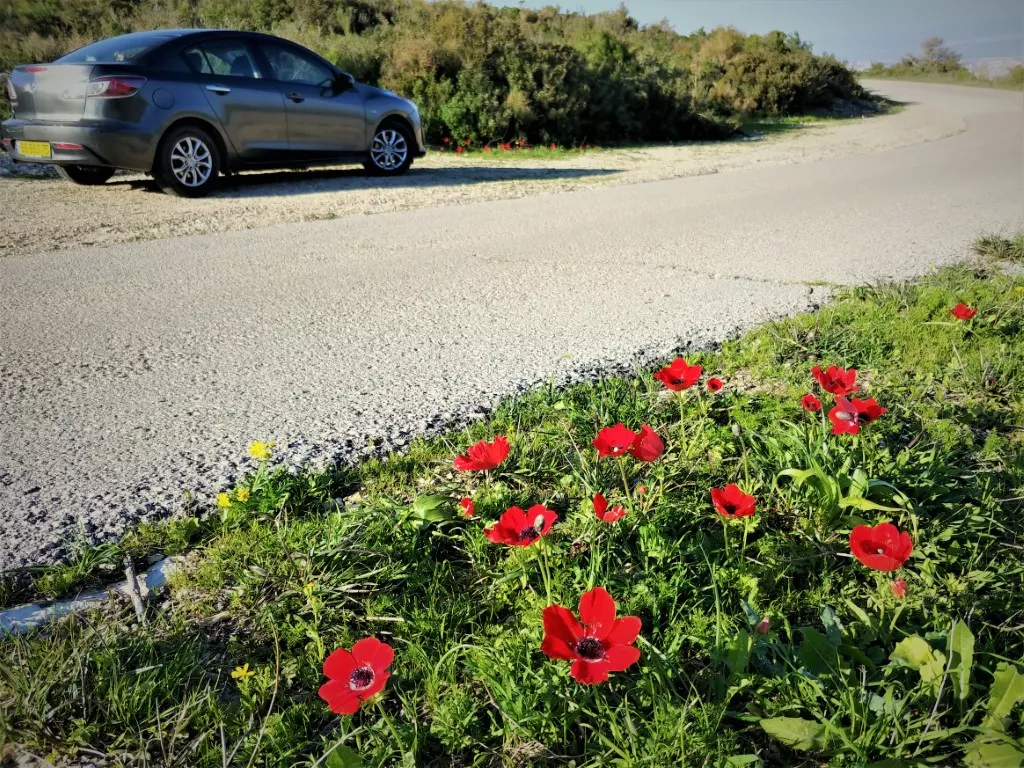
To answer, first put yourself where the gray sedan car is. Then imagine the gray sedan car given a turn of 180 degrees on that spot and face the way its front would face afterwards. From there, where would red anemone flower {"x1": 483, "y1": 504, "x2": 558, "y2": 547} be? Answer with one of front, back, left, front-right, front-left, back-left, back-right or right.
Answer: front-left

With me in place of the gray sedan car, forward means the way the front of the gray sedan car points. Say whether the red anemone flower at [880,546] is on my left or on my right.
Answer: on my right

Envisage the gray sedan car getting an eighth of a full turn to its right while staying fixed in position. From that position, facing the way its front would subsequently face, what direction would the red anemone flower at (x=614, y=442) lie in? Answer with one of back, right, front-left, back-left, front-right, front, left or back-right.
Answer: right

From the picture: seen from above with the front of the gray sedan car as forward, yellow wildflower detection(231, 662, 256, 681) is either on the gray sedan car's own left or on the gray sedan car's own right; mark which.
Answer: on the gray sedan car's own right

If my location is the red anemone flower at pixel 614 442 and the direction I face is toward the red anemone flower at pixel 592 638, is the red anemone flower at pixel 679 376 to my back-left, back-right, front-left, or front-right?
back-left

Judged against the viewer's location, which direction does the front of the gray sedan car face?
facing away from the viewer and to the right of the viewer

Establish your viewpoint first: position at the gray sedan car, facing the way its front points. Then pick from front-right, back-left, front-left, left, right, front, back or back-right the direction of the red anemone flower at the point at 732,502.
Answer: back-right

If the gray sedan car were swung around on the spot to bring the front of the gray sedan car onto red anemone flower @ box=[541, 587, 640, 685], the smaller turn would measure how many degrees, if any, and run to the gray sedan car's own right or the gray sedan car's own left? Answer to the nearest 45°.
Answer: approximately 135° to the gray sedan car's own right

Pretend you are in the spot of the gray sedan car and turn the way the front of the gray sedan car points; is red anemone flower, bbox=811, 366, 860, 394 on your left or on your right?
on your right
